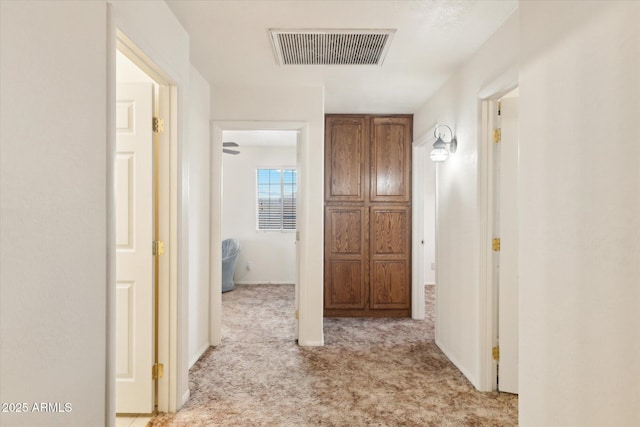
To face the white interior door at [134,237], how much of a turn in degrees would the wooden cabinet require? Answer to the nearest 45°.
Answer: approximately 45° to its right

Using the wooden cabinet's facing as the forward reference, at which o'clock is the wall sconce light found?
The wall sconce light is roughly at 11 o'clock from the wooden cabinet.

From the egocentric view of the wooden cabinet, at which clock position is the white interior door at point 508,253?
The white interior door is roughly at 11 o'clock from the wooden cabinet.

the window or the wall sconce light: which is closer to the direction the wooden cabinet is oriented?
the wall sconce light

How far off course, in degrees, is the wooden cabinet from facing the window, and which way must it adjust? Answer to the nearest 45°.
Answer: approximately 135° to its right

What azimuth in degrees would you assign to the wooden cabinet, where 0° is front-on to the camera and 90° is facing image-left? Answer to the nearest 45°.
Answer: approximately 0°

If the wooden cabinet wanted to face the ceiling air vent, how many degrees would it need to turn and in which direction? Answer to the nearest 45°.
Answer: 0° — it already faces it

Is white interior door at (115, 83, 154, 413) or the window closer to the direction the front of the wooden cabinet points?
the white interior door
